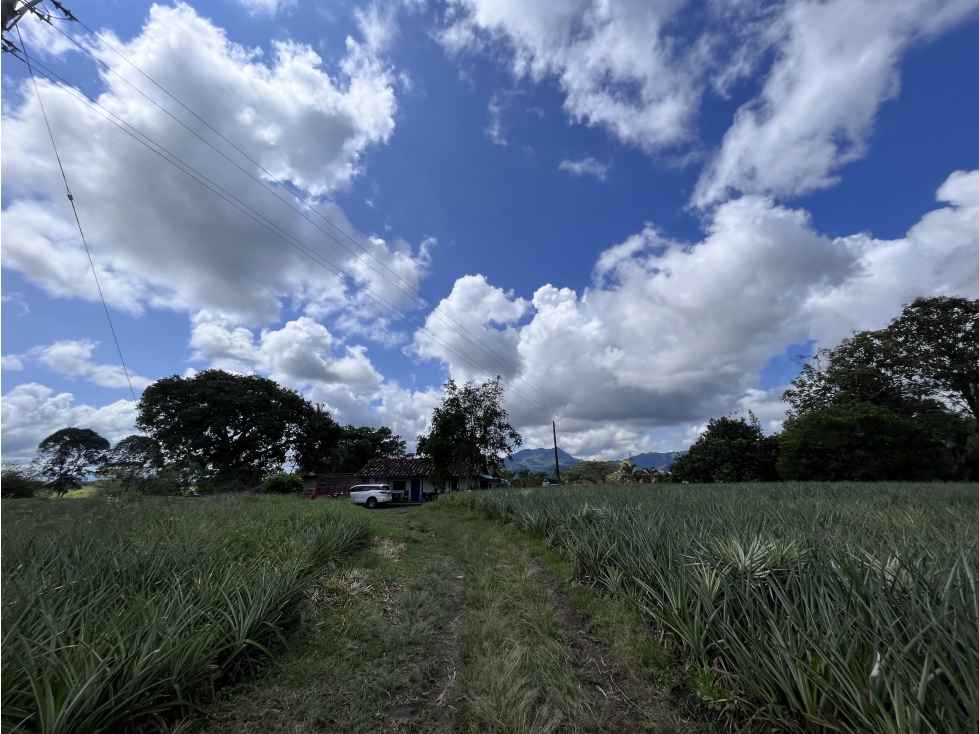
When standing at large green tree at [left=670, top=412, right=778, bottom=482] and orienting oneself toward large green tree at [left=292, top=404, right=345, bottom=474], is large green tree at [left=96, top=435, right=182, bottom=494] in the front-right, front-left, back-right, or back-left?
front-left

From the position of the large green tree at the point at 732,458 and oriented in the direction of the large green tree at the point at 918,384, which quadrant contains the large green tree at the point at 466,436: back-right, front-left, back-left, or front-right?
back-right

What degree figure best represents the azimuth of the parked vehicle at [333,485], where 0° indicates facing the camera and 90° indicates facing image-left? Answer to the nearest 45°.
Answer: approximately 90°

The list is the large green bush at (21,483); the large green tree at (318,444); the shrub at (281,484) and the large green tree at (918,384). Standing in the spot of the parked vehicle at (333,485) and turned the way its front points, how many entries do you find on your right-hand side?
1

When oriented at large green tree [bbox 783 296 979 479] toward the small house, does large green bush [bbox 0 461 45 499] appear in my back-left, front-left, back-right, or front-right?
front-left

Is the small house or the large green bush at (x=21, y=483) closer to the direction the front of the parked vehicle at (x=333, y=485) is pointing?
the large green bush

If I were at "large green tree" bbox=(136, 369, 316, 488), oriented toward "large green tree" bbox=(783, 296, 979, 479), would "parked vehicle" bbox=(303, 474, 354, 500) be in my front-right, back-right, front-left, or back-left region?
front-right

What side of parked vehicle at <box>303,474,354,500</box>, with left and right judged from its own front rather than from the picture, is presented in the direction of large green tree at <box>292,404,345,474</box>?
right

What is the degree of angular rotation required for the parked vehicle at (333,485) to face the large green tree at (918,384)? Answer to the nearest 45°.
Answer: approximately 135° to its left
